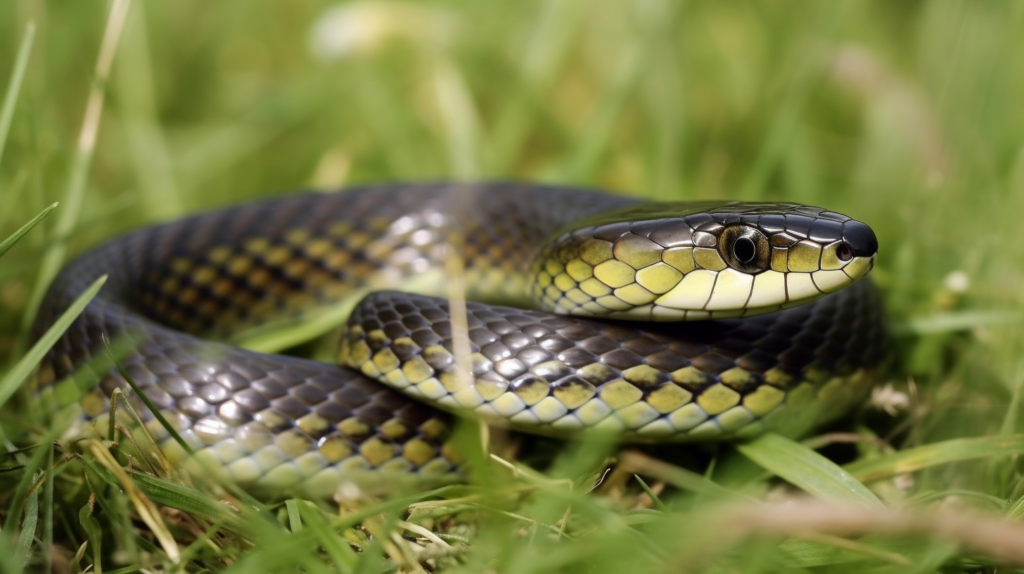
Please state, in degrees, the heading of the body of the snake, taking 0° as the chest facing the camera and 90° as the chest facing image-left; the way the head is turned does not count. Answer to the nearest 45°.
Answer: approximately 270°

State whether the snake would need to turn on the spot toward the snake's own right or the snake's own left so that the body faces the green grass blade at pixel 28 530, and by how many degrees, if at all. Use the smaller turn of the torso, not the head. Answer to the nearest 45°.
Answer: approximately 135° to the snake's own right

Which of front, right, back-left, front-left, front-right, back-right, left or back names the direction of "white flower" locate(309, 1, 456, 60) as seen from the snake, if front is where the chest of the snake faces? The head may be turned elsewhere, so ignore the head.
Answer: left

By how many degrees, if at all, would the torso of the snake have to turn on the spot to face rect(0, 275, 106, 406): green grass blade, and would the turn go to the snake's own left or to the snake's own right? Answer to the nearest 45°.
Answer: approximately 180°

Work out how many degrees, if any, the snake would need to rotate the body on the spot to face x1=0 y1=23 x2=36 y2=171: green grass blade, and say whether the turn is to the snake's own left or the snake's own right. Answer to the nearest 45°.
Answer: approximately 180°

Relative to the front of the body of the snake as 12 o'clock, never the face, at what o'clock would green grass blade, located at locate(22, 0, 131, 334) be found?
The green grass blade is roughly at 7 o'clock from the snake.
